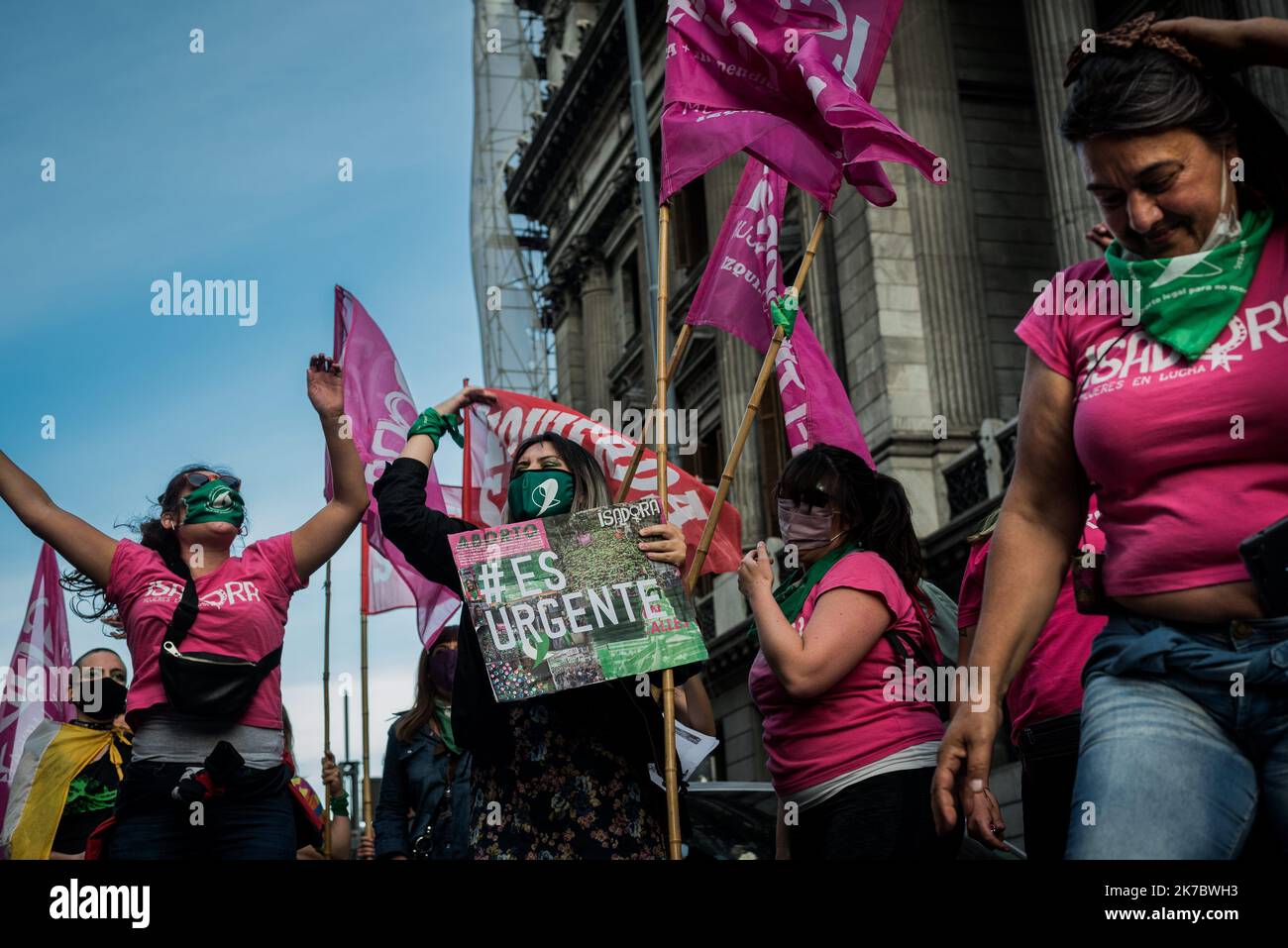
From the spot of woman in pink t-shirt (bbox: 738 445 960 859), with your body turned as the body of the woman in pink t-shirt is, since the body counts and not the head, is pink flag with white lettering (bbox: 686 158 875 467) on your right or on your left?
on your right

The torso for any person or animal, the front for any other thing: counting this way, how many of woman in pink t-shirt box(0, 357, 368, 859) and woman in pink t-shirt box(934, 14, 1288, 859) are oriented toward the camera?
2

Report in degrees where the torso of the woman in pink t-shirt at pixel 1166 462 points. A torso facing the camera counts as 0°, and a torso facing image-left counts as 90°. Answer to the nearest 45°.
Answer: approximately 0°

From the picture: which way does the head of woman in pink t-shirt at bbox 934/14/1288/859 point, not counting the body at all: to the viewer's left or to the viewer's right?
to the viewer's left

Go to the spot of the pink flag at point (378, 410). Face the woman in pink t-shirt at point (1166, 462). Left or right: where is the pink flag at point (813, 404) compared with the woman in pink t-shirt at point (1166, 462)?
left
